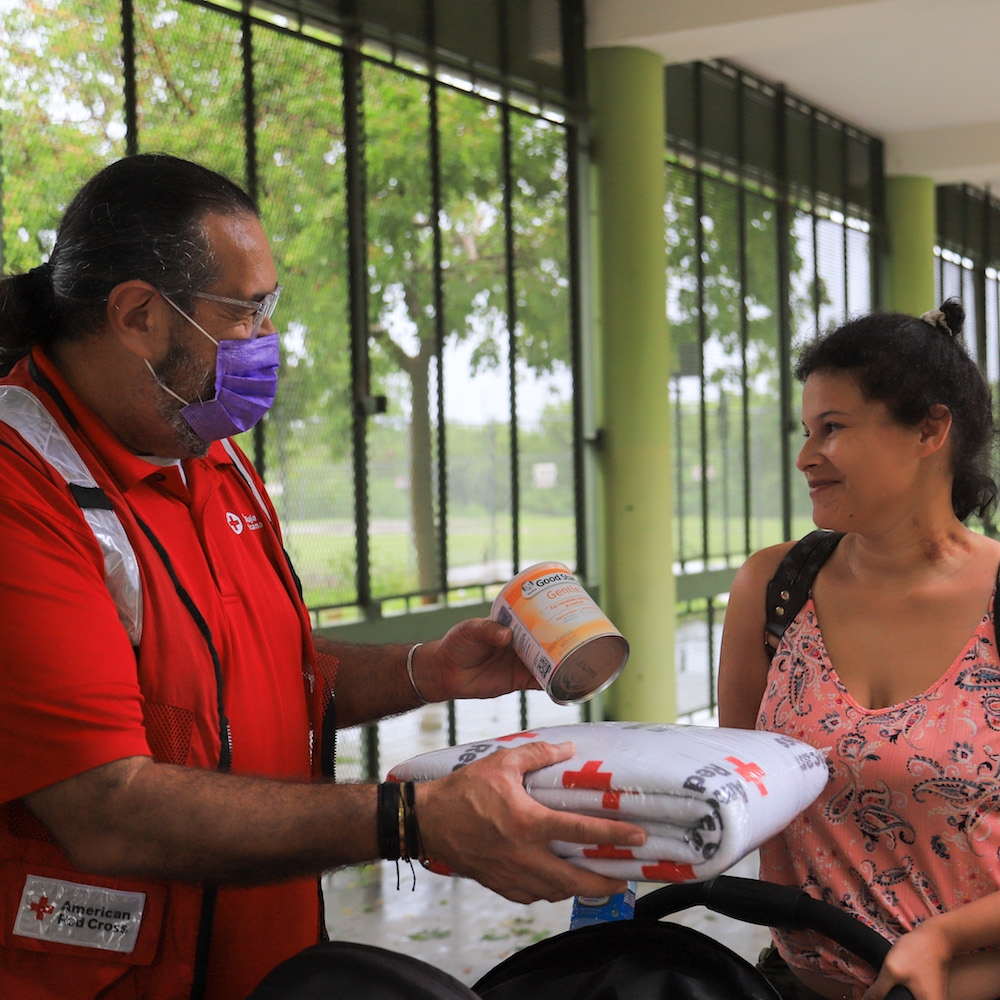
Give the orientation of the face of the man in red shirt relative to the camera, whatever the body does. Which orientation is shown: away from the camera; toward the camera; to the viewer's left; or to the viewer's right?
to the viewer's right

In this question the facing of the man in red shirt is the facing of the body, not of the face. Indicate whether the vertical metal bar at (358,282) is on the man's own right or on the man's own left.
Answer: on the man's own left

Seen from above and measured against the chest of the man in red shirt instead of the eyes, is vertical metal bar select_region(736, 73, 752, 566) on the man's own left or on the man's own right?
on the man's own left

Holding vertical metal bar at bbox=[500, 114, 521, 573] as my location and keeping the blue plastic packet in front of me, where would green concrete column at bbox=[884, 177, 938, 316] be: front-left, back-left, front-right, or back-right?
back-left

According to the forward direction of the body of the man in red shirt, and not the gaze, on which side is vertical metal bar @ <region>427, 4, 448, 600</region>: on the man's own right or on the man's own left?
on the man's own left

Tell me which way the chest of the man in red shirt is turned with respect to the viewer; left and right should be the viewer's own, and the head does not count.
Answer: facing the viewer and to the right of the viewer
